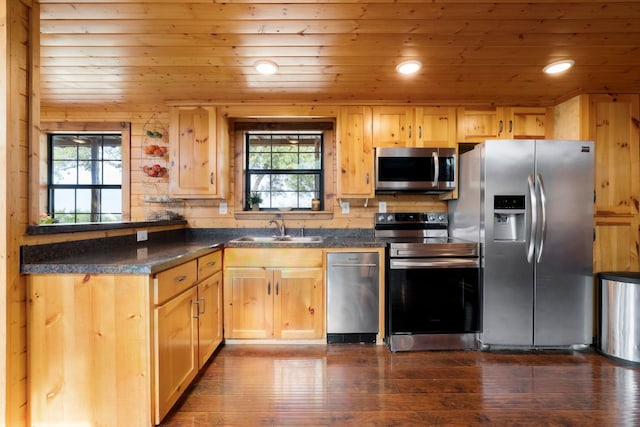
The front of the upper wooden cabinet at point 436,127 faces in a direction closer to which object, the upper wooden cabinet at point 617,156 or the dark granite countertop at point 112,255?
the dark granite countertop

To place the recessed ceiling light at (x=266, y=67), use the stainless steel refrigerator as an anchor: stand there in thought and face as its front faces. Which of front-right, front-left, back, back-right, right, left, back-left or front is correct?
front-right

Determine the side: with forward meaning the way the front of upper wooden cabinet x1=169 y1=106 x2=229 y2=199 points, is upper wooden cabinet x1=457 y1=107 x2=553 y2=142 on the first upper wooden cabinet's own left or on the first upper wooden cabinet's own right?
on the first upper wooden cabinet's own left

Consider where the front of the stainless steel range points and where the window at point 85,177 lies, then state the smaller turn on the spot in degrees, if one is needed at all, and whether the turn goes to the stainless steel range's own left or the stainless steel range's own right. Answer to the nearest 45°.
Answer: approximately 90° to the stainless steel range's own right

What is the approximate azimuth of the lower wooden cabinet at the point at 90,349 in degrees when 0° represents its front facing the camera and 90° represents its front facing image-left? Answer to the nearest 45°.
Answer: approximately 270°

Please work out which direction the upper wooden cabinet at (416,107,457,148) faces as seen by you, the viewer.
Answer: facing the viewer

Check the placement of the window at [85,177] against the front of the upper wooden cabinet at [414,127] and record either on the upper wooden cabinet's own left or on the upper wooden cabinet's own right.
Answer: on the upper wooden cabinet's own right

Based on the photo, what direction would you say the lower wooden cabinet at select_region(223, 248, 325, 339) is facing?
toward the camera

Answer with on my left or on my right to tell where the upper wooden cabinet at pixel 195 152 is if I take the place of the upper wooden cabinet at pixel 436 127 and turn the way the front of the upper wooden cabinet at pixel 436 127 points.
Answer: on my right

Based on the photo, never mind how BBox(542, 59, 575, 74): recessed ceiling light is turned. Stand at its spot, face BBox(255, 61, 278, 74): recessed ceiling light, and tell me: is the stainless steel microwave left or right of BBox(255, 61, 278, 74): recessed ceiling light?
right

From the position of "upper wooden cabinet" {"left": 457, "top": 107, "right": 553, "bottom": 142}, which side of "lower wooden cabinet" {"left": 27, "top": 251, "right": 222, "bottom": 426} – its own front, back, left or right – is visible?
front

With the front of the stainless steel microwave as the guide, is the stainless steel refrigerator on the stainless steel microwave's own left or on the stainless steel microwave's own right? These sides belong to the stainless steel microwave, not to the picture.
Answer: on the stainless steel microwave's own left
